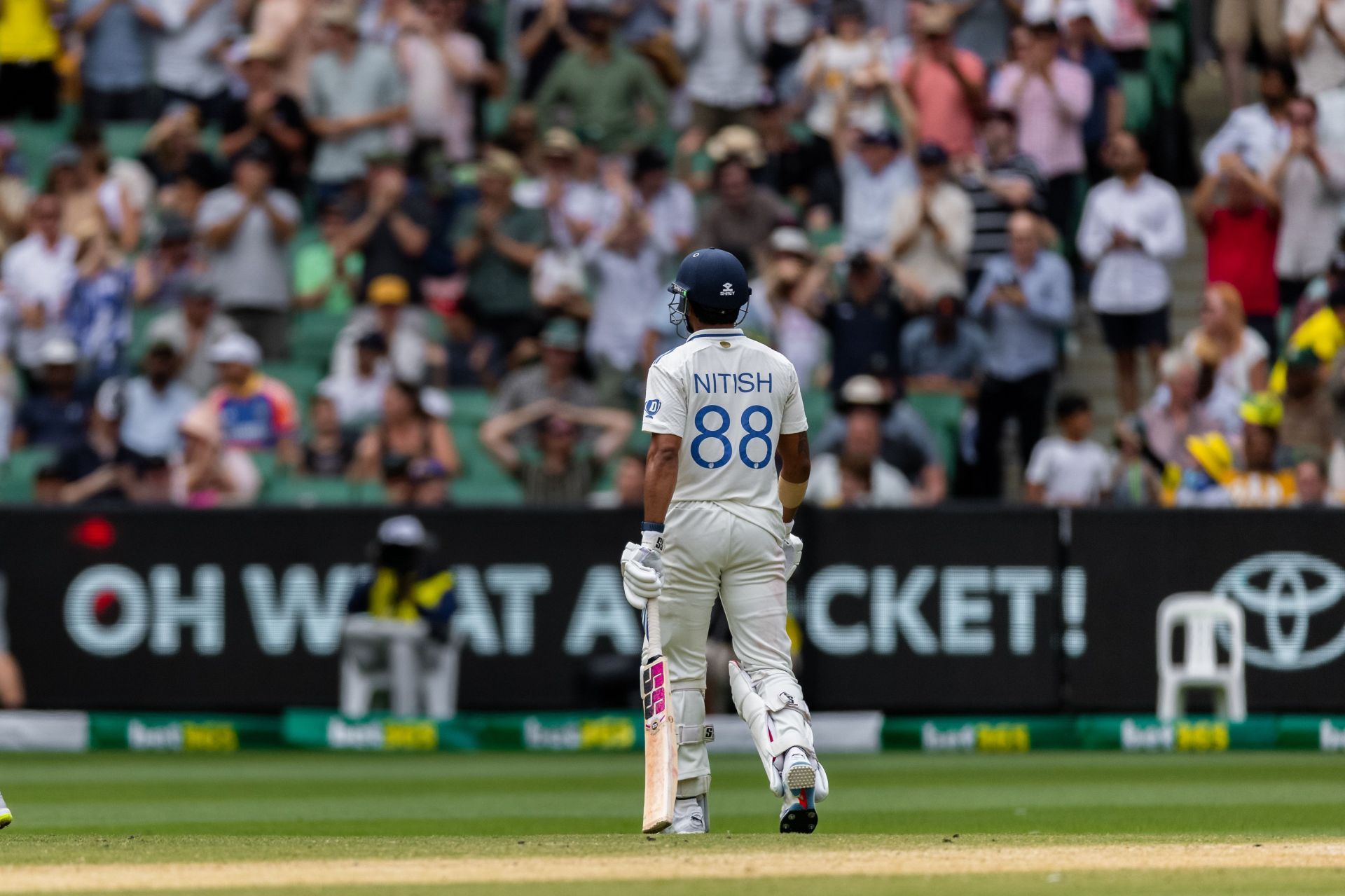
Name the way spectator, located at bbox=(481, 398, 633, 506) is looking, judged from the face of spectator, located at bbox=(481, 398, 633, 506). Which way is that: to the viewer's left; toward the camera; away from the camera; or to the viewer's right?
toward the camera

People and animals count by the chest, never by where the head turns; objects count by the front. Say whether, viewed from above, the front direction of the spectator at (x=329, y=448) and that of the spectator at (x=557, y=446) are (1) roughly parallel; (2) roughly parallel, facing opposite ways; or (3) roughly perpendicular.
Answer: roughly parallel

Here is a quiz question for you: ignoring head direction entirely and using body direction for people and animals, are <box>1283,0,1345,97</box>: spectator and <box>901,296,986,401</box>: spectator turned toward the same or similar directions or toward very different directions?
same or similar directions

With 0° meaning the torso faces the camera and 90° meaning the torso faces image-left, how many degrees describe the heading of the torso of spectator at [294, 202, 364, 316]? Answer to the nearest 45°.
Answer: approximately 315°

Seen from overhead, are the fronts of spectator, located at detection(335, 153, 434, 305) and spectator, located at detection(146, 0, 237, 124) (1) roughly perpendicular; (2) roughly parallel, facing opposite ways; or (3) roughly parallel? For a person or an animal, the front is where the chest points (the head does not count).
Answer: roughly parallel

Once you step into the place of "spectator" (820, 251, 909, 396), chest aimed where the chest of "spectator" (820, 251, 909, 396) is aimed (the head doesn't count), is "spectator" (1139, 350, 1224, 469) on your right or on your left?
on your left

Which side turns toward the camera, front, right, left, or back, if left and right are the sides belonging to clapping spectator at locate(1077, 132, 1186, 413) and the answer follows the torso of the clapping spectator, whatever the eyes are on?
front

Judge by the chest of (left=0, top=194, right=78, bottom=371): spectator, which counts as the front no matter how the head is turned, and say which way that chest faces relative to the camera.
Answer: toward the camera

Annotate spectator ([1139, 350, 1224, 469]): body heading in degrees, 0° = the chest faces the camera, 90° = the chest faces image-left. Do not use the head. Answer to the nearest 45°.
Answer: approximately 315°

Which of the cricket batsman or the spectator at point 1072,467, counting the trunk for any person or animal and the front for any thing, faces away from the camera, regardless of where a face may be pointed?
the cricket batsman

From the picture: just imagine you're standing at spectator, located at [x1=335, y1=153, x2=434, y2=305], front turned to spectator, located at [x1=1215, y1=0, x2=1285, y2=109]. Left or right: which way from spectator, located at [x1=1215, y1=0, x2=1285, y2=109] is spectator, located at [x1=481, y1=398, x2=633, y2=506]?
right

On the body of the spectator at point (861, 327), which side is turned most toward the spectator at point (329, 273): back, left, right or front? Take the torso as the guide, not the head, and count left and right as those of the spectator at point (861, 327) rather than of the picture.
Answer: right

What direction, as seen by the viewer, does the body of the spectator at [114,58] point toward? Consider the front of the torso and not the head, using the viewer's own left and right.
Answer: facing the viewer

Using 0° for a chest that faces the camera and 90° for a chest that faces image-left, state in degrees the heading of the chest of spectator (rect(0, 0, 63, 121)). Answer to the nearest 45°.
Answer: approximately 0°

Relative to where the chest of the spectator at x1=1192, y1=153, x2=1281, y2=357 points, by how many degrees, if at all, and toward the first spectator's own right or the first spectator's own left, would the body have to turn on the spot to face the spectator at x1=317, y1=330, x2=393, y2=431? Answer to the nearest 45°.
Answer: approximately 90° to the first spectator's own right

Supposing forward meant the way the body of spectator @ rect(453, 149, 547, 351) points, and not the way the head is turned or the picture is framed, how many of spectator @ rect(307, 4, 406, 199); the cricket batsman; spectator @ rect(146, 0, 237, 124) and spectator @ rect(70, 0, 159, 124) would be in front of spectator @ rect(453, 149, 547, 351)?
1

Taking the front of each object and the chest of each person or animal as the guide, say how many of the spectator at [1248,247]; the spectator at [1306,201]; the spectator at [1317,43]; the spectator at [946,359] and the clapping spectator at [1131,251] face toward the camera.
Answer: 5

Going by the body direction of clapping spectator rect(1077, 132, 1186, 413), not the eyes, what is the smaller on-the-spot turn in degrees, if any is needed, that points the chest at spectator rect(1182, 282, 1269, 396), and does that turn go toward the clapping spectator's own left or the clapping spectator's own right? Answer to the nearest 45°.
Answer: approximately 45° to the clapping spectator's own left

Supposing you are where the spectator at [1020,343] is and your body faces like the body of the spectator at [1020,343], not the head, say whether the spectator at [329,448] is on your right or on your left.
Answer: on your right
